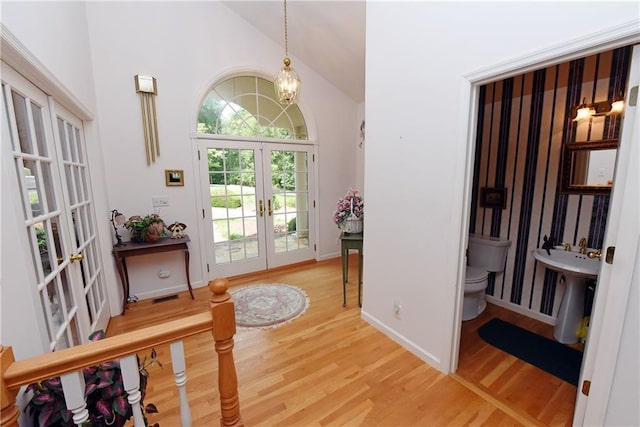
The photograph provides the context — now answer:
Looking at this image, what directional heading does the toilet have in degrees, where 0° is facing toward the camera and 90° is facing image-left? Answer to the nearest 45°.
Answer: approximately 45°

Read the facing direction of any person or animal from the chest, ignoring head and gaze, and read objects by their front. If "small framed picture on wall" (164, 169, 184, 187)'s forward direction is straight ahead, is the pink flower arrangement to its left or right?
on its left

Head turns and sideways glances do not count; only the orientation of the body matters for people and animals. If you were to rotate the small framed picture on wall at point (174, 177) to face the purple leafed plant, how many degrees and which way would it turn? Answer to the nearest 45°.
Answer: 0° — it already faces it

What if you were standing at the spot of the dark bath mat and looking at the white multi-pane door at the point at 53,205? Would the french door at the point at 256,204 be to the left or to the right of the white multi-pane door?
right

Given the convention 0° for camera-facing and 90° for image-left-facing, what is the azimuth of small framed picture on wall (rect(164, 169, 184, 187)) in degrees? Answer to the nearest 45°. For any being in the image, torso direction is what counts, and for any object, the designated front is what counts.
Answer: approximately 0°

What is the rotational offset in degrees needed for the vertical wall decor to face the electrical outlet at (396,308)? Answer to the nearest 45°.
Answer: approximately 45° to its left

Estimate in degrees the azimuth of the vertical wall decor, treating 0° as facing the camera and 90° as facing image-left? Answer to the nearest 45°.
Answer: approximately 0°

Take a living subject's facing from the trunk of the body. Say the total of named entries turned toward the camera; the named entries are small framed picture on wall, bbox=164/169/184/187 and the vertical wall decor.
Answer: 2

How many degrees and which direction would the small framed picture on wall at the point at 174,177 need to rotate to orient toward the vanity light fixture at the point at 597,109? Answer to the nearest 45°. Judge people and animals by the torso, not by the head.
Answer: approximately 45° to its left
